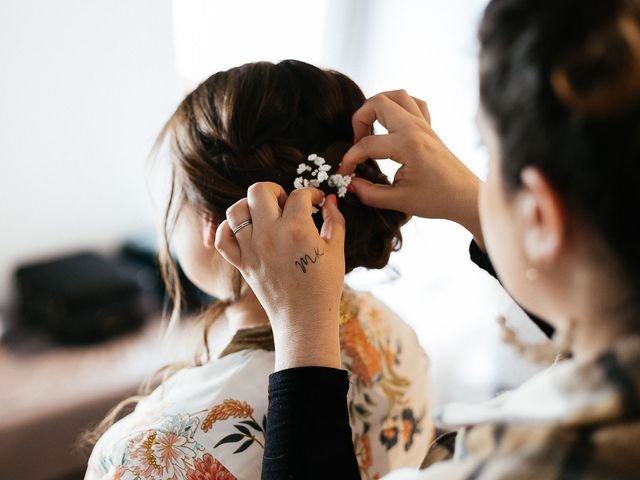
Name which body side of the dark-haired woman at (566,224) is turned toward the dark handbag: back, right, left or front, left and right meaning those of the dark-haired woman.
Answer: front

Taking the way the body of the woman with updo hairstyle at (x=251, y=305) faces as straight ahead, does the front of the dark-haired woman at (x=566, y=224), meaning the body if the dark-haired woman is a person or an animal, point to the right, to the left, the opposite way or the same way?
the same way

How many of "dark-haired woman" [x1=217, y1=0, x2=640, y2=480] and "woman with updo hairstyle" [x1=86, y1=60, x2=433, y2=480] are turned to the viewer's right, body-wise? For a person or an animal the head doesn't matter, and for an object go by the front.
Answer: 0

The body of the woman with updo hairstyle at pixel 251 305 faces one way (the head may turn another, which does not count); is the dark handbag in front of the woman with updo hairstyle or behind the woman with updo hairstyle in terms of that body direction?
in front

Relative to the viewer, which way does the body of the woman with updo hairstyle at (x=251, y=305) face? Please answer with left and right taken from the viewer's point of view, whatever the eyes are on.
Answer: facing away from the viewer and to the left of the viewer

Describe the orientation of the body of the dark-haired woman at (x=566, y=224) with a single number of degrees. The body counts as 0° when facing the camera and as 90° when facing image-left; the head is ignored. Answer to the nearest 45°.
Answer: approximately 135°

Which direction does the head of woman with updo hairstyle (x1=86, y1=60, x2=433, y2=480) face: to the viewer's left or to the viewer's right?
to the viewer's left

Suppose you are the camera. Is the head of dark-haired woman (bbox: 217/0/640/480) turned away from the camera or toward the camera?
away from the camera
